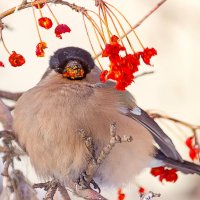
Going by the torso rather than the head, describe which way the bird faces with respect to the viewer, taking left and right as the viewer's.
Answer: facing the viewer and to the left of the viewer

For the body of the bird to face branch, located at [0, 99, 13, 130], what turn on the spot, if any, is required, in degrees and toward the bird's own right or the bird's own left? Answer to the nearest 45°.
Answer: approximately 45° to the bird's own right
